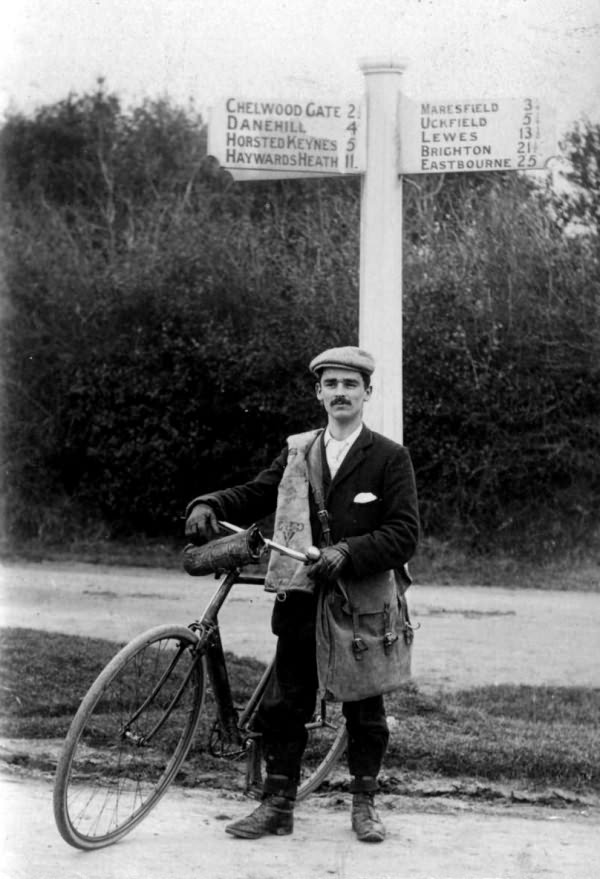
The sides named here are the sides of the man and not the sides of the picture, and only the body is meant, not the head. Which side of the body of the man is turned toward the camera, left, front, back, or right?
front

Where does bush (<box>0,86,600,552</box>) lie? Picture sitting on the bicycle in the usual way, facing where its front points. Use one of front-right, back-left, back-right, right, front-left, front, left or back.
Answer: back-right

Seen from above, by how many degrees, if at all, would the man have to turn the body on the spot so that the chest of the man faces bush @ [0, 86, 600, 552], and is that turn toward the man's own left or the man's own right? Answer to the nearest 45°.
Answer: approximately 180°

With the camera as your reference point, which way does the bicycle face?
facing the viewer and to the left of the viewer
